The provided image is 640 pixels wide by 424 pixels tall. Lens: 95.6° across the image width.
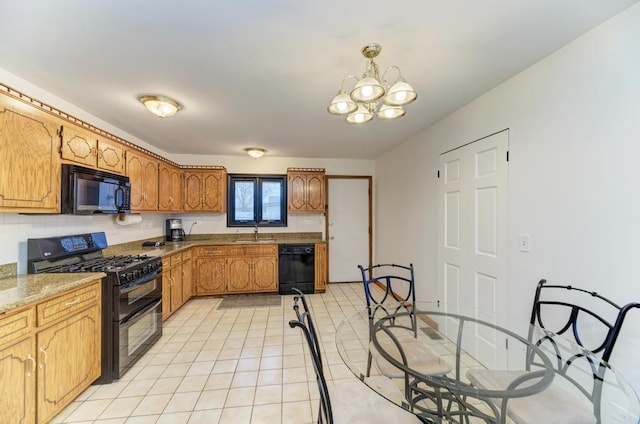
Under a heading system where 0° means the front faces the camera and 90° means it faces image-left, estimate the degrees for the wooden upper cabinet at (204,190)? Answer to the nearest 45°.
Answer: approximately 0°

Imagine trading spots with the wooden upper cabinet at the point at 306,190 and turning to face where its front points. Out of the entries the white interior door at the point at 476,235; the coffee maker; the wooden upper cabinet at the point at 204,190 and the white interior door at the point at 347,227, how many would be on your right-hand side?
2

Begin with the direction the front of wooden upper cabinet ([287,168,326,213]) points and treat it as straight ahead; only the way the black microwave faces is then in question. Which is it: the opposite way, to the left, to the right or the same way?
to the left

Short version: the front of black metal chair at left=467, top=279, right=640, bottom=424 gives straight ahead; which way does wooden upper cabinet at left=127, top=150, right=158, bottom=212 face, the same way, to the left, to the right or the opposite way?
the opposite way

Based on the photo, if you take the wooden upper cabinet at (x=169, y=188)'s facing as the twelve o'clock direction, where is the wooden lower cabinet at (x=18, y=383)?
The wooden lower cabinet is roughly at 2 o'clock from the wooden upper cabinet.

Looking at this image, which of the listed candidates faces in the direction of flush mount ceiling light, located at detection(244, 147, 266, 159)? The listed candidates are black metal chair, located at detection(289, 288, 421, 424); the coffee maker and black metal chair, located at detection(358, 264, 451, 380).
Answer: the coffee maker

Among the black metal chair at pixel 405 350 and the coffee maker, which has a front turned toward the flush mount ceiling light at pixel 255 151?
the coffee maker

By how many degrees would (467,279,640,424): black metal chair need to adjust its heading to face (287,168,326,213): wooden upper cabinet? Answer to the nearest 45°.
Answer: approximately 90° to its right

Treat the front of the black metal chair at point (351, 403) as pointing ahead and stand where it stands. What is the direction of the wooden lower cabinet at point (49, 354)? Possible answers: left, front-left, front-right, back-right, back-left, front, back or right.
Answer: back

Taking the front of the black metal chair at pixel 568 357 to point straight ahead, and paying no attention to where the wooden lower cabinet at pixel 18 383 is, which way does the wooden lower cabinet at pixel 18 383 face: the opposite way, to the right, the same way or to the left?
the opposite way

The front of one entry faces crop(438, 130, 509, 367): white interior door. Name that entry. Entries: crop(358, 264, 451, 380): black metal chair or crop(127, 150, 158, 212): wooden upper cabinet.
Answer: the wooden upper cabinet

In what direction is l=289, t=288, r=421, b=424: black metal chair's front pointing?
to the viewer's right

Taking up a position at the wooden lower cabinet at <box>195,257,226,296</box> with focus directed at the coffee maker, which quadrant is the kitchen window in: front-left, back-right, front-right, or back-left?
back-right

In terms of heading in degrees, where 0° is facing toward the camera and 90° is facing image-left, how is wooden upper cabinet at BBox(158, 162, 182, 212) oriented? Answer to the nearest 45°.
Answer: approximately 315°
